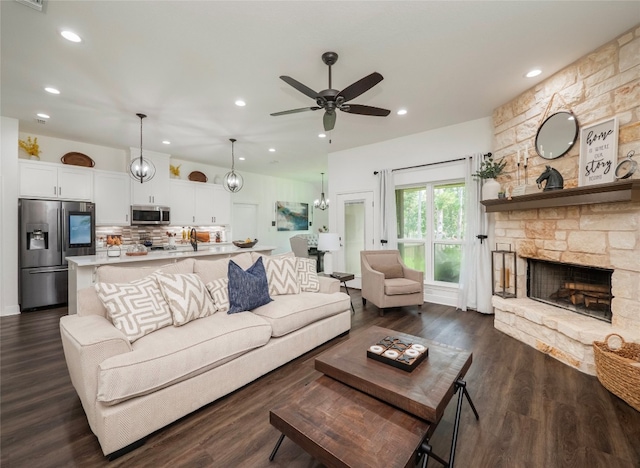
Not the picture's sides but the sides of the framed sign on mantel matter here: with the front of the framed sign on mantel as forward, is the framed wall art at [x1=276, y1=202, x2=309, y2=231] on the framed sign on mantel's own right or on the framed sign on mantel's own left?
on the framed sign on mantel's own right

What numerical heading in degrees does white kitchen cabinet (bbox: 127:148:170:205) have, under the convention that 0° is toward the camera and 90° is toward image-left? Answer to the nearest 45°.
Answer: approximately 0°

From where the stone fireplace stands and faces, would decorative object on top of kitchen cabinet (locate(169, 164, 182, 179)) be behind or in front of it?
in front

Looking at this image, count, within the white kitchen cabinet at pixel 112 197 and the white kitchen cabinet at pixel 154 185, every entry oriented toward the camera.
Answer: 2

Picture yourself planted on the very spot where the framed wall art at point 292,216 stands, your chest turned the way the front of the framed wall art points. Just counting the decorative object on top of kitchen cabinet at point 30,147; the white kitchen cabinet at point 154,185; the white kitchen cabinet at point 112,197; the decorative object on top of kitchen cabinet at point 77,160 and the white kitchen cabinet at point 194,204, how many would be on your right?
5

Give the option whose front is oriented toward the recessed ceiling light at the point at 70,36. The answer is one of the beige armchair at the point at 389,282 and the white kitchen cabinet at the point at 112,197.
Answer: the white kitchen cabinet

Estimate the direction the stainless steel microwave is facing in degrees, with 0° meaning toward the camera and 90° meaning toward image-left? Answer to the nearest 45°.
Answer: approximately 0°

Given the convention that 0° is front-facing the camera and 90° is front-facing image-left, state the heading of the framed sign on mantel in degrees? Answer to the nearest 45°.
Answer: approximately 45°

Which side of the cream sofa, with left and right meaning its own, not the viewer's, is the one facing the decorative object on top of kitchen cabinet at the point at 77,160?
back

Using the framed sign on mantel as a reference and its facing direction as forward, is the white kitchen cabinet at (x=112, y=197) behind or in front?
in front

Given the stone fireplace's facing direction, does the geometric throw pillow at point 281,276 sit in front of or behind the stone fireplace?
in front

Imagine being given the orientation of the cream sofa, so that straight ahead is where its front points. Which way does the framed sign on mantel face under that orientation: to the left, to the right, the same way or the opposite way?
the opposite way

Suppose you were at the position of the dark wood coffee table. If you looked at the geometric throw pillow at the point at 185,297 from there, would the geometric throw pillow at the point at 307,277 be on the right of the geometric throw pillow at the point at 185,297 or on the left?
right

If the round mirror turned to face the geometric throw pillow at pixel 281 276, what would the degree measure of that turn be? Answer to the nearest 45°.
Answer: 0° — it already faces it
